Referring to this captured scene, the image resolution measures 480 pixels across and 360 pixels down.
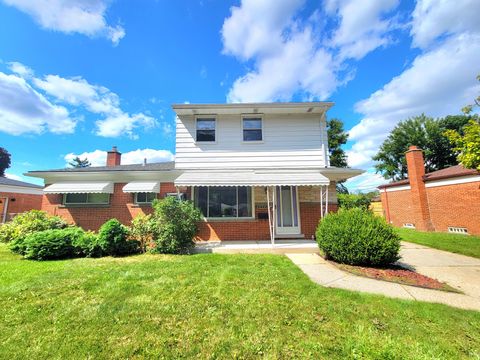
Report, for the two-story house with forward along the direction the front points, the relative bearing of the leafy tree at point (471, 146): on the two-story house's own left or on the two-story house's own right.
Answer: on the two-story house's own left

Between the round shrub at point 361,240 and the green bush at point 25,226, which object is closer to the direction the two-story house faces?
the round shrub

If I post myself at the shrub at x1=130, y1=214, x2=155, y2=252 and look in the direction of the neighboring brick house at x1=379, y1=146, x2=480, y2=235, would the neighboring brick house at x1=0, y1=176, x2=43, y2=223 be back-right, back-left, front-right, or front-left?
back-left

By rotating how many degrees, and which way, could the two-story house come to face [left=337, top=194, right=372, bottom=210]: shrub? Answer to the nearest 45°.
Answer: approximately 135° to its left

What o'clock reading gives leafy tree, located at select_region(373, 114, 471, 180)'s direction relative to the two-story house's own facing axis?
The leafy tree is roughly at 8 o'clock from the two-story house.

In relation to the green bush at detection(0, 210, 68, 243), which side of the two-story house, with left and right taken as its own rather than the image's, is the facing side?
right

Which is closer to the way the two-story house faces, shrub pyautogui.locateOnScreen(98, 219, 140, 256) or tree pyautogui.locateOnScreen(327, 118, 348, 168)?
the shrub

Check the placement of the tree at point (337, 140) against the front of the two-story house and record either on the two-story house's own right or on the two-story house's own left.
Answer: on the two-story house's own left

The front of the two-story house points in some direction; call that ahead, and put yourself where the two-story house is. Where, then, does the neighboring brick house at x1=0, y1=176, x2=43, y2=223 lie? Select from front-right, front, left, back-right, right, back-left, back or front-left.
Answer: back-right

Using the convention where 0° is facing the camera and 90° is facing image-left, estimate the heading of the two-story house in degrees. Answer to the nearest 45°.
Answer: approximately 0°
